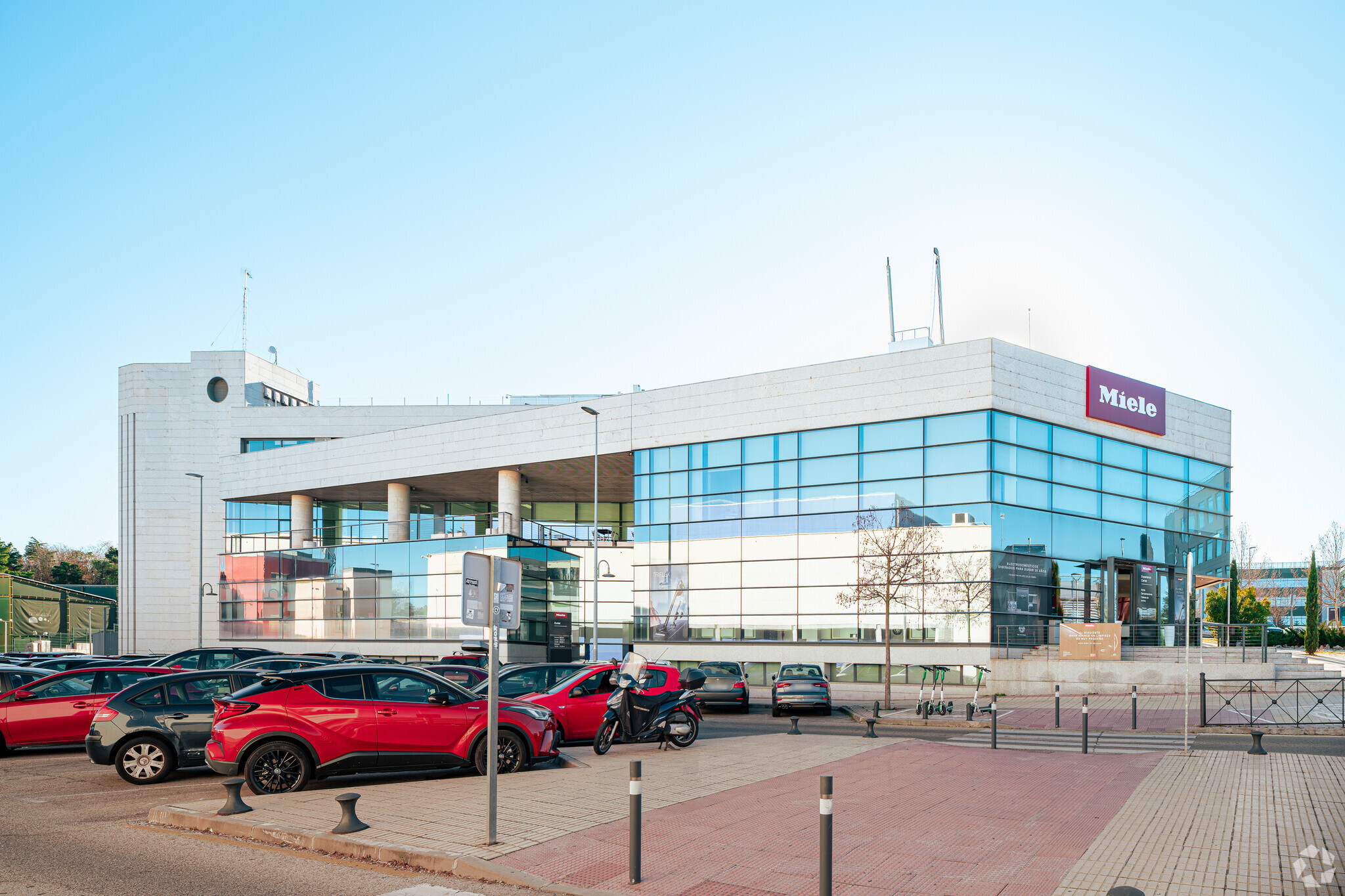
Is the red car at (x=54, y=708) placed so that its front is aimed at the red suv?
no

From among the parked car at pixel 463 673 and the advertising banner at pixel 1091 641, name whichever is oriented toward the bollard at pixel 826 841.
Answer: the advertising banner

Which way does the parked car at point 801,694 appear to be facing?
away from the camera

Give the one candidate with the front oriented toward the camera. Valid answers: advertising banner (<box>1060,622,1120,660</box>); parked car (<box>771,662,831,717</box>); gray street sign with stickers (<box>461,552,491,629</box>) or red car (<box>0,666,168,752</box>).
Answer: the advertising banner

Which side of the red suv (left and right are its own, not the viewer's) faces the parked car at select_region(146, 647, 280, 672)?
left

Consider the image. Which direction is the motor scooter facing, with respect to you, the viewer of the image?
facing the viewer and to the left of the viewer

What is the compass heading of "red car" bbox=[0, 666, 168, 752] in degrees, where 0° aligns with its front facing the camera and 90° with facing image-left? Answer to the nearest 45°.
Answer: approximately 90°

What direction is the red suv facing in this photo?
to the viewer's right

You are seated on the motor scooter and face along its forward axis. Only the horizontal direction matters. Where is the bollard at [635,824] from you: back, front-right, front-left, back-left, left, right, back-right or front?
front-left

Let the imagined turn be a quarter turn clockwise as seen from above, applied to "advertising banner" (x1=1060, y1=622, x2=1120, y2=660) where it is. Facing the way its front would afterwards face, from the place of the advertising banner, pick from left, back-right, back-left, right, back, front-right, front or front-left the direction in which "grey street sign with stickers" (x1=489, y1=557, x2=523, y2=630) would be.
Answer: left

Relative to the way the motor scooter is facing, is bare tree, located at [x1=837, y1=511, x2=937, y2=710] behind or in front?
behind

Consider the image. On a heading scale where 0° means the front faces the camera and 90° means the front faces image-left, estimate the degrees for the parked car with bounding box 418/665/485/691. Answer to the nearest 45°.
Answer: approximately 90°

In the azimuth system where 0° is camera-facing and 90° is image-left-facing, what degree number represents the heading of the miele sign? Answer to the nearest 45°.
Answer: approximately 315°
